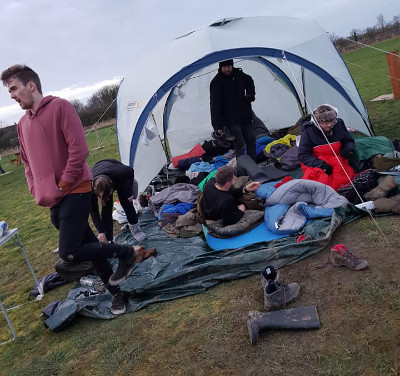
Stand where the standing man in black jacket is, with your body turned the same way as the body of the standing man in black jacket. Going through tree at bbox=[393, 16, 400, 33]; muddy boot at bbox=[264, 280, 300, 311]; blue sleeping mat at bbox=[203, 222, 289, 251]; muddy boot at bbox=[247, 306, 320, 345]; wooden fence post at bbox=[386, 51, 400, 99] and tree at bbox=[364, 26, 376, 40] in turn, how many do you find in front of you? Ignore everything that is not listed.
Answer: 3

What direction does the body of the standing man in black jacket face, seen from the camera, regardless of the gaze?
toward the camera

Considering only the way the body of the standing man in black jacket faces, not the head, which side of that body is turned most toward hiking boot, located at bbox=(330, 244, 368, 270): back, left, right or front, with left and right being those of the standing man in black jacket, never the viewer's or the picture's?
front
